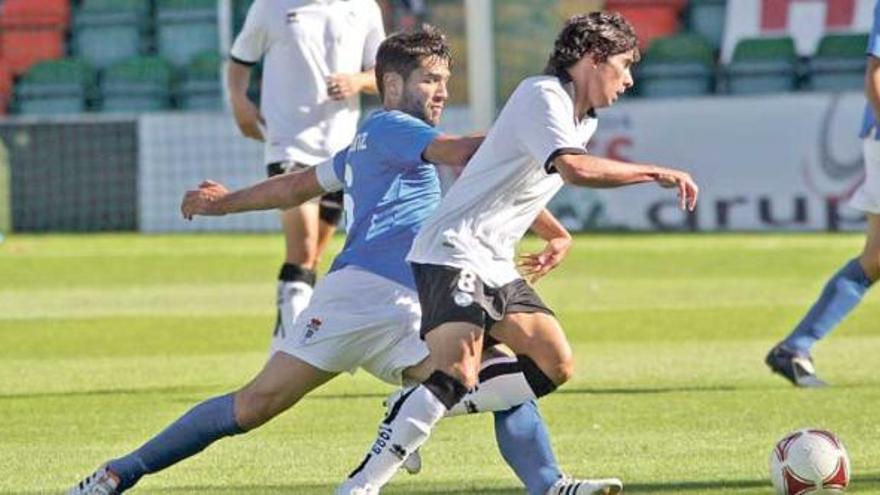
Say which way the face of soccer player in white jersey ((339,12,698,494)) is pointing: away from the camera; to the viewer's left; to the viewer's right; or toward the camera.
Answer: to the viewer's right

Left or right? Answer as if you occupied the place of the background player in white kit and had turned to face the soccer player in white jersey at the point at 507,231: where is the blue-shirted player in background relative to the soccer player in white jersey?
left

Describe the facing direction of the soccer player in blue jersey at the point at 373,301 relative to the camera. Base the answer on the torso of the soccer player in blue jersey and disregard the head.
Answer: to the viewer's right

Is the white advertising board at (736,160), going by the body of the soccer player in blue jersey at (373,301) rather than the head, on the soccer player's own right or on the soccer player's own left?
on the soccer player's own left

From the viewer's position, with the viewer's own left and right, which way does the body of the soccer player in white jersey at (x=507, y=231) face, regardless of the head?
facing to the right of the viewer
